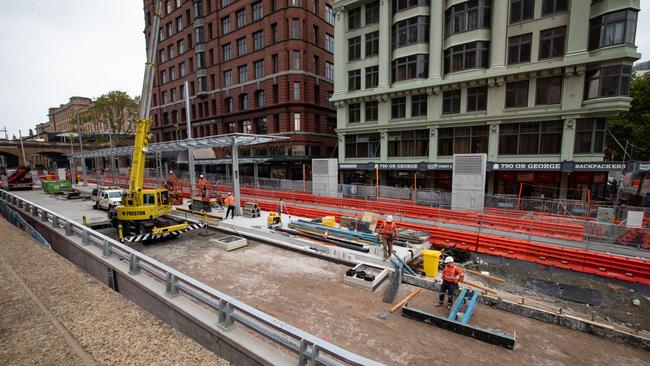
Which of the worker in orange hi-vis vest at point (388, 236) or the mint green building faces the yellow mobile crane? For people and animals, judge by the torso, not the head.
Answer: the mint green building

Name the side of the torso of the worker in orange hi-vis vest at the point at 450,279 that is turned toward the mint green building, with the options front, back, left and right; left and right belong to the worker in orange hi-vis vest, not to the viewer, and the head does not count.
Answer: back

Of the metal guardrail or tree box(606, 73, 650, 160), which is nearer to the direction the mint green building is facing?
the metal guardrail

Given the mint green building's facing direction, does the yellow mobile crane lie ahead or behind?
ahead

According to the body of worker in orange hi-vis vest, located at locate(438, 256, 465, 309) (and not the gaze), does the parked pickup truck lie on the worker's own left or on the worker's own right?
on the worker's own right

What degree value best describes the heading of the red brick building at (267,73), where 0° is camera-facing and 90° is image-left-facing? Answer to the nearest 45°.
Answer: approximately 45°

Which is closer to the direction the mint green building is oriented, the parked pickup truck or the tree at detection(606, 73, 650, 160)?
the parked pickup truck

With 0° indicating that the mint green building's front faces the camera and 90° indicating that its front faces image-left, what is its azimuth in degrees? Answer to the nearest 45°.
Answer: approximately 45°
